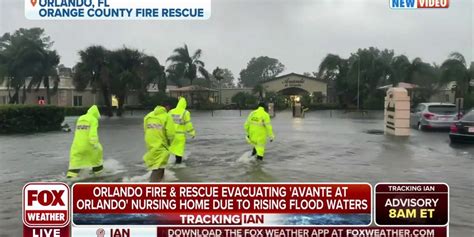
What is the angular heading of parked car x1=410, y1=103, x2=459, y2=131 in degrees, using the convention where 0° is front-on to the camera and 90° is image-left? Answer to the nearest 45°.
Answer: approximately 135°

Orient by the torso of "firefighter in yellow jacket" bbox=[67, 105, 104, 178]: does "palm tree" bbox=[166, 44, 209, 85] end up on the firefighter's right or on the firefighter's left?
on the firefighter's left

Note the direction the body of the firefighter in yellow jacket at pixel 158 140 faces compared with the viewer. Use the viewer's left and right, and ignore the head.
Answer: facing away from the viewer and to the right of the viewer

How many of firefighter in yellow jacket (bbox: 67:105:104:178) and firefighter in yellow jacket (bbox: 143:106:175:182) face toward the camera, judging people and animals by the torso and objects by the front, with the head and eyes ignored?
0

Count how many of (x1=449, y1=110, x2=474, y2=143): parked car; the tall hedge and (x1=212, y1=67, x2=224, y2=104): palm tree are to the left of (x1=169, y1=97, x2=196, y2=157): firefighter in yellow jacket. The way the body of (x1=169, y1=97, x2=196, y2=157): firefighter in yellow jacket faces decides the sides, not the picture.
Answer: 1

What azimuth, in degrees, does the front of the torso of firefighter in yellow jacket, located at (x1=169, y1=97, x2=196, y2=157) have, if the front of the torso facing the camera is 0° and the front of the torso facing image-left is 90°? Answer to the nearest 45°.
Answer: approximately 225°
